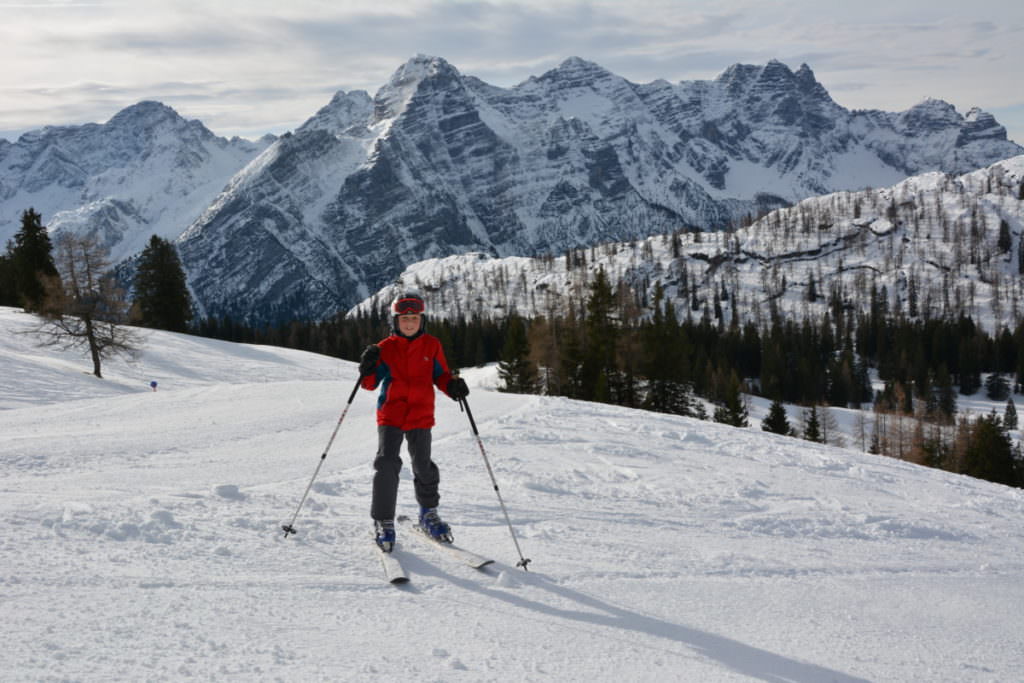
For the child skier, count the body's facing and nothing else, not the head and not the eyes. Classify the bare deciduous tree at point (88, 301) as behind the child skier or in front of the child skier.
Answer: behind

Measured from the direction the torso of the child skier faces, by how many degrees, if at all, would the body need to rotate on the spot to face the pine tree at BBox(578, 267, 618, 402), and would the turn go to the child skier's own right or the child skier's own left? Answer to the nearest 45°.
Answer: approximately 180°

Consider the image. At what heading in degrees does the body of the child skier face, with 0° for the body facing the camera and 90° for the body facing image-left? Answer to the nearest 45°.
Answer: approximately 0°
